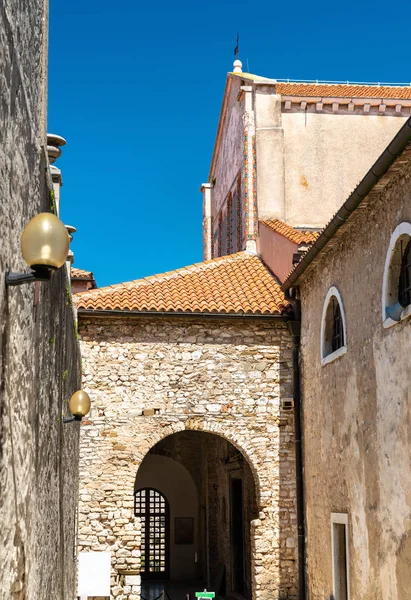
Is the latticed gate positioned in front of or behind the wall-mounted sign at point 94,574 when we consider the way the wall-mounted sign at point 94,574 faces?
behind

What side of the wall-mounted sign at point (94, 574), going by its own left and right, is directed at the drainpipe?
left

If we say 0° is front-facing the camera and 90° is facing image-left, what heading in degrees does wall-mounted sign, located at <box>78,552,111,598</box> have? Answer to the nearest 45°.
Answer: approximately 0°
